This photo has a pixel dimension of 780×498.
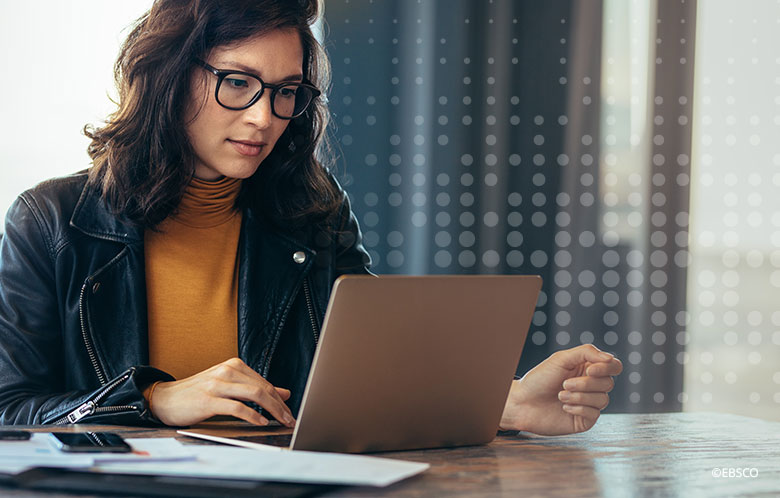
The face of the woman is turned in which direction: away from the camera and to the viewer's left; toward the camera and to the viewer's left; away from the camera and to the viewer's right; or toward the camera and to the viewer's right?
toward the camera and to the viewer's right

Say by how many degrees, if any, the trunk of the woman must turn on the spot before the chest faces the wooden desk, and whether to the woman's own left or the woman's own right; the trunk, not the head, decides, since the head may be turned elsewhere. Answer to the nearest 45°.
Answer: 0° — they already face it

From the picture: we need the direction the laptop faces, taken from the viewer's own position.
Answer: facing away from the viewer and to the left of the viewer

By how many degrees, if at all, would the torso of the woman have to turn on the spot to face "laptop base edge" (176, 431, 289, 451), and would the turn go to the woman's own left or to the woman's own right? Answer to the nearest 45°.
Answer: approximately 45° to the woman's own right

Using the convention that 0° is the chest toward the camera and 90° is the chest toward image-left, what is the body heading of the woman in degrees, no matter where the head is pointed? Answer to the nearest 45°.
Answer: approximately 315°

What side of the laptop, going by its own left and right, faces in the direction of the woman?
front

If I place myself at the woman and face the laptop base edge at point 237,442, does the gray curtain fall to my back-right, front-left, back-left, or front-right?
back-left

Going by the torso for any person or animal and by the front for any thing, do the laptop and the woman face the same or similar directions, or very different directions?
very different directions

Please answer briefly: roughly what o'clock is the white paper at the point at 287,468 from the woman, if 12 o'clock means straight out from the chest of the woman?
The white paper is roughly at 1 o'clock from the woman.
